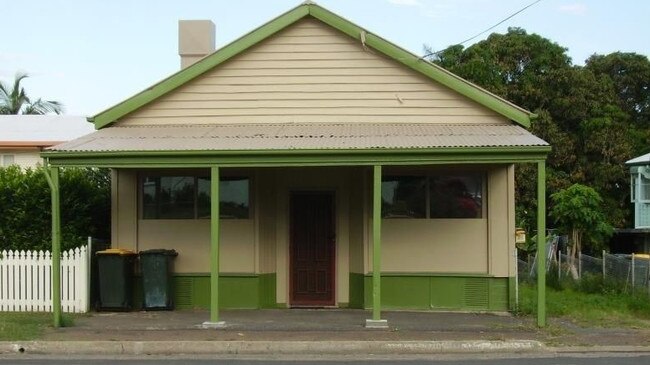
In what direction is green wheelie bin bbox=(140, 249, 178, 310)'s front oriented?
toward the camera

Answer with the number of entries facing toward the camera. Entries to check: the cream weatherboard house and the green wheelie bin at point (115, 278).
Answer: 2

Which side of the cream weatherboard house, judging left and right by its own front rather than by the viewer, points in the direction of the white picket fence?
right

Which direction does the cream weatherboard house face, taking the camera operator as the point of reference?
facing the viewer

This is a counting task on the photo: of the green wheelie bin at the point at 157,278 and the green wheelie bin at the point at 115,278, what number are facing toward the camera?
2
